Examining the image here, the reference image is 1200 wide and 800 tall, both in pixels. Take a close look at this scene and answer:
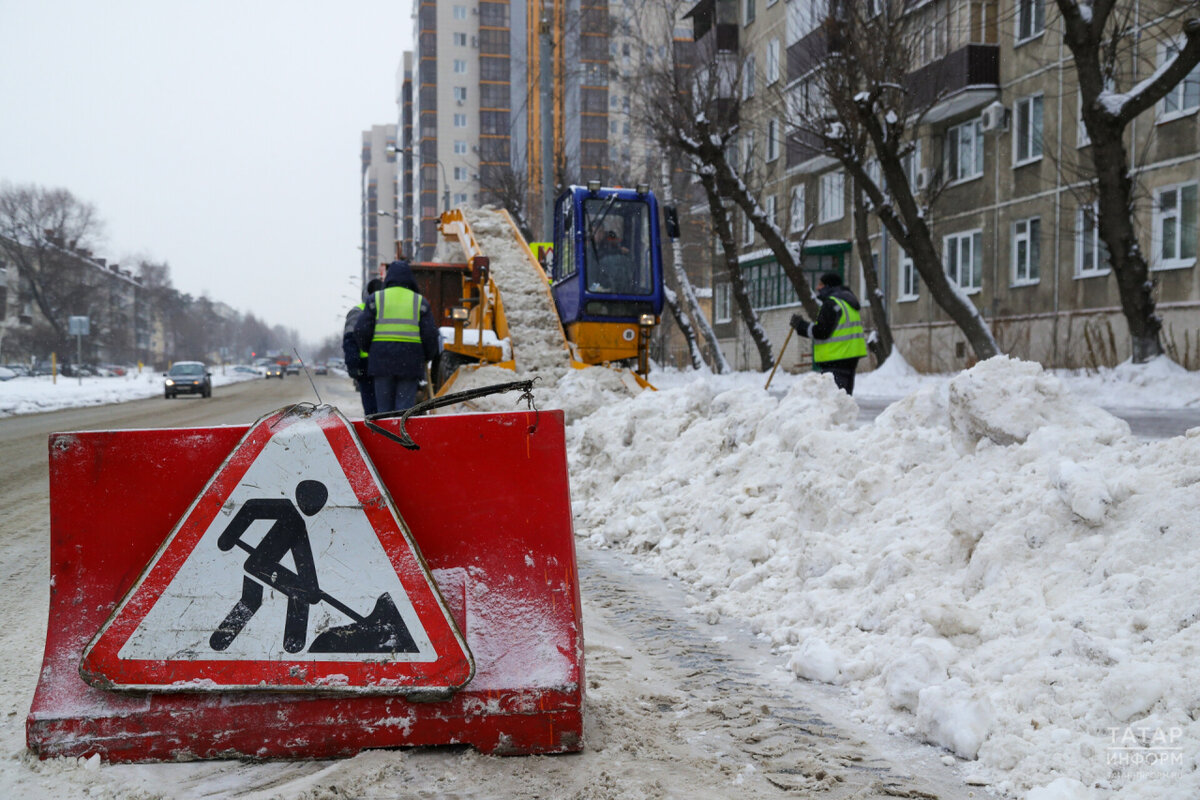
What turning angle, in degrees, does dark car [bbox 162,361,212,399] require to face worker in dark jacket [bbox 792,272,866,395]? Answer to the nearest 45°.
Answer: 0° — it already faces them

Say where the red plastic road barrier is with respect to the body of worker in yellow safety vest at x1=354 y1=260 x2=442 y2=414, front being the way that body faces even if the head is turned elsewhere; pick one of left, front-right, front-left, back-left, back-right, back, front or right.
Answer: back

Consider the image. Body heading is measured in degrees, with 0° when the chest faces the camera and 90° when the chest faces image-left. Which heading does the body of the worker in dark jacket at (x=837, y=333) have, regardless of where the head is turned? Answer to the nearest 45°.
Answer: approximately 135°

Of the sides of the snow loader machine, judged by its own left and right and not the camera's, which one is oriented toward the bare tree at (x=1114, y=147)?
left

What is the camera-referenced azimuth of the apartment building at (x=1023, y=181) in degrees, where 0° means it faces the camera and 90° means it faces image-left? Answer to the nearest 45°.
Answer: approximately 45°

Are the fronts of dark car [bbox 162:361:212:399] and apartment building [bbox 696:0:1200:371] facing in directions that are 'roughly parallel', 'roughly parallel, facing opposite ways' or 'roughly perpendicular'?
roughly perpendicular

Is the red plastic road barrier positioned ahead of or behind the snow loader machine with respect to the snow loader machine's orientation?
ahead

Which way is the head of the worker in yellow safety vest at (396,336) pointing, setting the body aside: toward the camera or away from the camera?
away from the camera

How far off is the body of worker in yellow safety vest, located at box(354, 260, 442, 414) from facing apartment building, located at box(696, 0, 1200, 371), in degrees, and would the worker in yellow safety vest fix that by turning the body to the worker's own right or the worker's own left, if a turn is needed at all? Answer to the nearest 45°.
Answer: approximately 45° to the worker's own right

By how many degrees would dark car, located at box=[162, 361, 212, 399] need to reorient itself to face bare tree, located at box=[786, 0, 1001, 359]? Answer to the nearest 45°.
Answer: approximately 45° to its left

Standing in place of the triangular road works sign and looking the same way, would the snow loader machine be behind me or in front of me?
behind

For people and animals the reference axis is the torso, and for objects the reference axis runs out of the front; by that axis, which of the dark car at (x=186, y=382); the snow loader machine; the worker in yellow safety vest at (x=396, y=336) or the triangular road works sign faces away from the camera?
the worker in yellow safety vest
